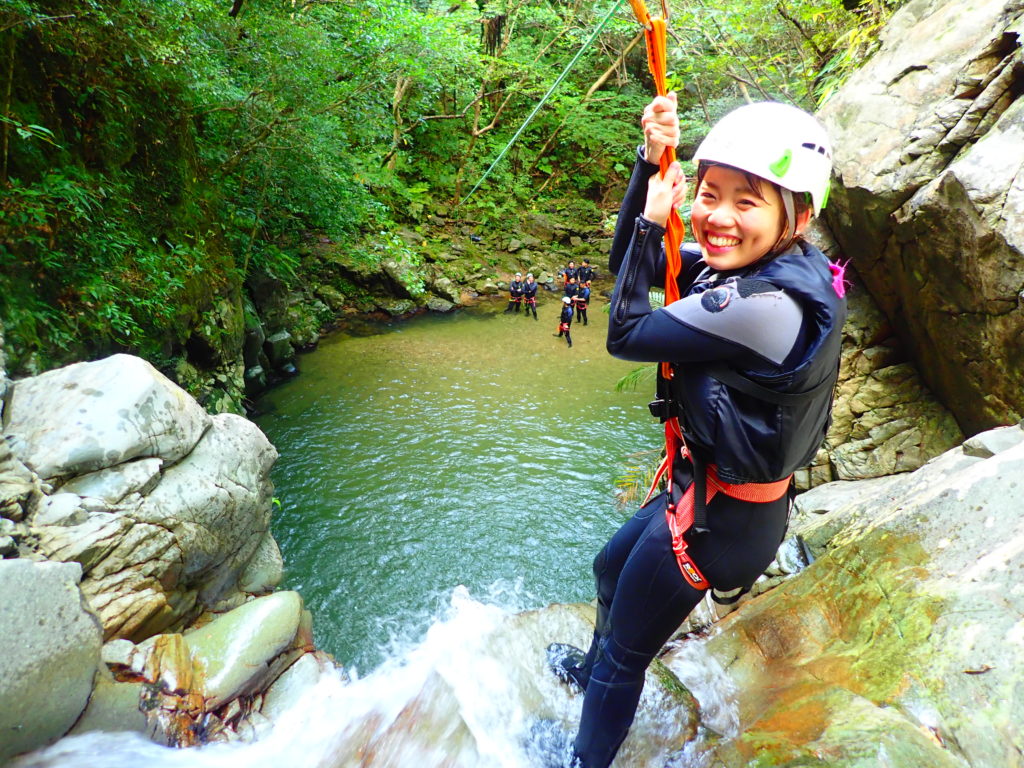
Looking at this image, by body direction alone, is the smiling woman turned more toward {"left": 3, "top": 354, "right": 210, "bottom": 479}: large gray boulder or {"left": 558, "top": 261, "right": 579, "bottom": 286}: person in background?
the large gray boulder

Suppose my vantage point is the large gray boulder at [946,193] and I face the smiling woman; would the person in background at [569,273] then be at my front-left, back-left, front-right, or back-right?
back-right

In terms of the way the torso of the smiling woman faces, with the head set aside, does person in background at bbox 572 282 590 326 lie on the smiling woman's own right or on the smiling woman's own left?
on the smiling woman's own right

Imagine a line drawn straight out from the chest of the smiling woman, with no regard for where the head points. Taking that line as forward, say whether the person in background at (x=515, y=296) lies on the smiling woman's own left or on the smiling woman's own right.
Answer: on the smiling woman's own right

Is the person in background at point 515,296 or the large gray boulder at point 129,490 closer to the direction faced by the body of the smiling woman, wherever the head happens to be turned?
the large gray boulder

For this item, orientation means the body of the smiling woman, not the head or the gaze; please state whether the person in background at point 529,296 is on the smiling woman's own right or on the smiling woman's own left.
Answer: on the smiling woman's own right

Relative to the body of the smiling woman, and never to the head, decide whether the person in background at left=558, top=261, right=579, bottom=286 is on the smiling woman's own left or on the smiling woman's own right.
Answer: on the smiling woman's own right

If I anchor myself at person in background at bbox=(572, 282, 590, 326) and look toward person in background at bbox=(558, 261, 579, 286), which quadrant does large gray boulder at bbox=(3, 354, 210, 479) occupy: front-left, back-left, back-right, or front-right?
back-left
